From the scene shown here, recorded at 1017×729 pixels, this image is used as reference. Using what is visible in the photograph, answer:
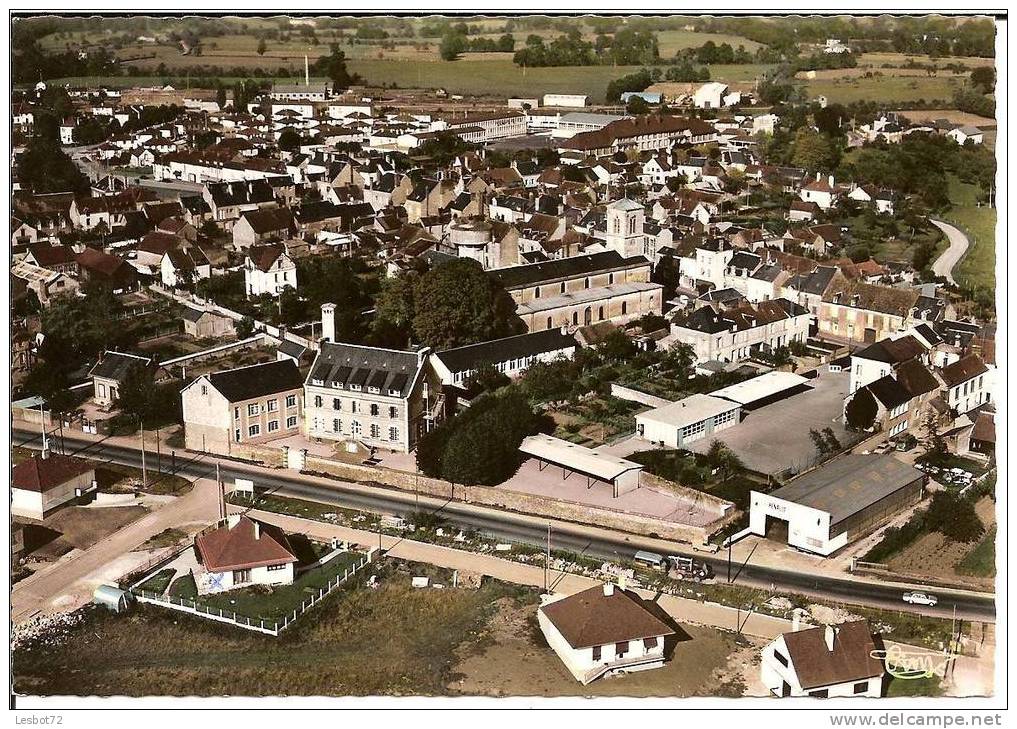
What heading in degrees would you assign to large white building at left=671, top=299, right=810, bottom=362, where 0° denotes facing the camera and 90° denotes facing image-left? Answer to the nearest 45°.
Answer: approximately 315°

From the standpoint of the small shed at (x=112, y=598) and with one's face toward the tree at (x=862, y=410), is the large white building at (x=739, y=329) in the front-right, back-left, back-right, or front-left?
front-left

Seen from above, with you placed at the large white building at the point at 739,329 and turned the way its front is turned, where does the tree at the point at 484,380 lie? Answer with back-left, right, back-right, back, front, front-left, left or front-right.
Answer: right

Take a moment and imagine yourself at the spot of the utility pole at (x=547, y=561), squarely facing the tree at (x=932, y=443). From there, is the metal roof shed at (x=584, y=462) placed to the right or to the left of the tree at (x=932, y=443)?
left

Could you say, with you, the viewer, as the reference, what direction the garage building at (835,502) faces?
facing the viewer and to the left of the viewer

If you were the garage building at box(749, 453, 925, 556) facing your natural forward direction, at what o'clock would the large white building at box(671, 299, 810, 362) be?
The large white building is roughly at 4 o'clock from the garage building.

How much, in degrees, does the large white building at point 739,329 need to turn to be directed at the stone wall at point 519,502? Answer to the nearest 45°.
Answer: approximately 45° to its right

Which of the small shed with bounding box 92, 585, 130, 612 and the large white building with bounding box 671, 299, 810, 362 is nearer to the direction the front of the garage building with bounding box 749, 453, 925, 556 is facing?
the small shed

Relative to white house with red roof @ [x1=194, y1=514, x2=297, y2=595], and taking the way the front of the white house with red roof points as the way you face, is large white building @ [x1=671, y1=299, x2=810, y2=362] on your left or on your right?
on your left

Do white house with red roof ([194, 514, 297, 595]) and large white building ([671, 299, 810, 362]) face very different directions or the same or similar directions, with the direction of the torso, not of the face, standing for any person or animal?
same or similar directions

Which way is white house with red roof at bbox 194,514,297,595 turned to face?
toward the camera

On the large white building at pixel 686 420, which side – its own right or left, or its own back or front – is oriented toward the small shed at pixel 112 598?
right

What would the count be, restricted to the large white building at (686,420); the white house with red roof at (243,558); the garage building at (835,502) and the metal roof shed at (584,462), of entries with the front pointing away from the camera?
0

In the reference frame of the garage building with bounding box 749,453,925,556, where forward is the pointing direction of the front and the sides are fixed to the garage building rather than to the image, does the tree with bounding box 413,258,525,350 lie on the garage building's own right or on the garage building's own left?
on the garage building's own right

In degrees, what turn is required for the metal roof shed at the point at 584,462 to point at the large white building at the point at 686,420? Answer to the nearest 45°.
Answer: approximately 180°

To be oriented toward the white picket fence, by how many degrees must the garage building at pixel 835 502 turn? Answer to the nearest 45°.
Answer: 0° — it already faces it

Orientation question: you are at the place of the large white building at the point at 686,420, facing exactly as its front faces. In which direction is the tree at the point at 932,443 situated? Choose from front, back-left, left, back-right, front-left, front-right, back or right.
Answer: front-left

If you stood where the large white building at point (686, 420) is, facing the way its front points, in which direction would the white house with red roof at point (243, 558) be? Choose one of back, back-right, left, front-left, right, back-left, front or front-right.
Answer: right

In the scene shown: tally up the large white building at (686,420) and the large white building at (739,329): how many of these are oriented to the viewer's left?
0
